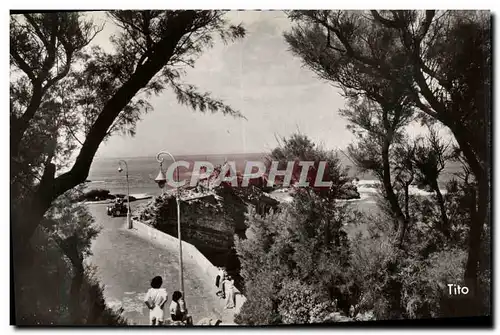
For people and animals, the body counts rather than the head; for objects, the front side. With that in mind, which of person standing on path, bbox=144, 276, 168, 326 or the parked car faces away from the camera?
the person standing on path

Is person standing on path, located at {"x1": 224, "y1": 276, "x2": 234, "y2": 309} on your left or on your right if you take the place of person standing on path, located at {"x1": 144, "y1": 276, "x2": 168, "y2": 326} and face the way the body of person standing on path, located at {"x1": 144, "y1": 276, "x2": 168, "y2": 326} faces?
on your right

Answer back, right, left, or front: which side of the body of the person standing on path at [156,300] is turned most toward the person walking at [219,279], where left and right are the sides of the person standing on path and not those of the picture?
front

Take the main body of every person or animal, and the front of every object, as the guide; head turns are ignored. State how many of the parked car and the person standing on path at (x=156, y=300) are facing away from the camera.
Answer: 1

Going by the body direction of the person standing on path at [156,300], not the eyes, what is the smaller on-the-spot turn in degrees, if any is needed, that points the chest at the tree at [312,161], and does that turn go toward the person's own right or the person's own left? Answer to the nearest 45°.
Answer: approximately 90° to the person's own right

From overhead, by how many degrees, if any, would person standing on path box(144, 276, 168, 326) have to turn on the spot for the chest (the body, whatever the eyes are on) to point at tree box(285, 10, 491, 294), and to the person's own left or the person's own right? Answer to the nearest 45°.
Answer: approximately 90° to the person's own right

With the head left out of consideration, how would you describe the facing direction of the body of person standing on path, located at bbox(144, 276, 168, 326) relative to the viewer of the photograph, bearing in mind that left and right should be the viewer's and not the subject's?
facing away from the viewer
